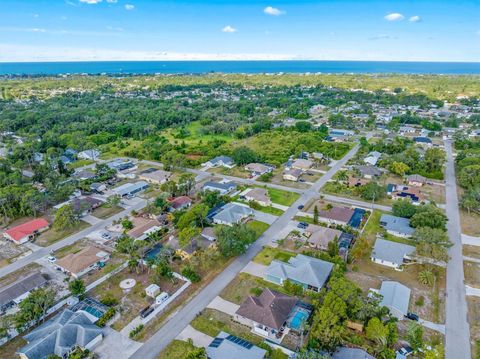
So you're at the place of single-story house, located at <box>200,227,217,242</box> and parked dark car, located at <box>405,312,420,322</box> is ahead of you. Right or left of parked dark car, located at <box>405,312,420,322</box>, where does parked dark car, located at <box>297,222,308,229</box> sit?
left

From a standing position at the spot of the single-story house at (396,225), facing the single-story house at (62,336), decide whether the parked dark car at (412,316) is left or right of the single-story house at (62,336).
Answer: left

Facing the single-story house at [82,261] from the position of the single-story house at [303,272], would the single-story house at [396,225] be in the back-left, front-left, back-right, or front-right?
back-right

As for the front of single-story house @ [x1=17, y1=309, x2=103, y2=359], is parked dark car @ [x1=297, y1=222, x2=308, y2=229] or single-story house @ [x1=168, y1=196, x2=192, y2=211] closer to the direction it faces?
the parked dark car

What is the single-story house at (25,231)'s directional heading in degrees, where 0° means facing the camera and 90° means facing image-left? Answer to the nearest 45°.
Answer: approximately 315°
